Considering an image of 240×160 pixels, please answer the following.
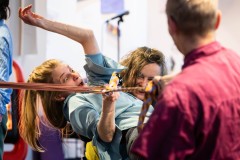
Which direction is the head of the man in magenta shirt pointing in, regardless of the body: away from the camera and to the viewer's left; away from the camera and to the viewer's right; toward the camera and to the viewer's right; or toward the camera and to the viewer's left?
away from the camera and to the viewer's left

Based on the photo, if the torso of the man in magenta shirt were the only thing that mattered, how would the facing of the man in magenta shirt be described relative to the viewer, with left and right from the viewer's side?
facing away from the viewer and to the left of the viewer
